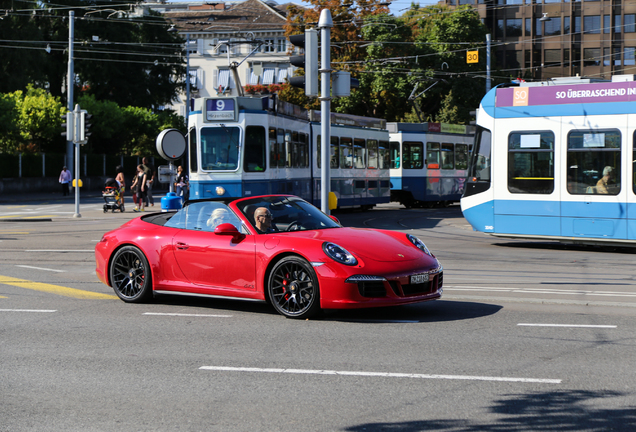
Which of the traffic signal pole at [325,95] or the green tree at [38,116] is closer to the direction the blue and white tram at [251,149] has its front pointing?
the traffic signal pole

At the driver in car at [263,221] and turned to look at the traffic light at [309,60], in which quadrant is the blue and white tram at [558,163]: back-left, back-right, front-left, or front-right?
front-right

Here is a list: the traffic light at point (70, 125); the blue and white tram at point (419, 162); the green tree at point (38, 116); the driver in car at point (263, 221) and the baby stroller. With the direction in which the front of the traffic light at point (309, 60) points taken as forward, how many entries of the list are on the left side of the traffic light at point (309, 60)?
1

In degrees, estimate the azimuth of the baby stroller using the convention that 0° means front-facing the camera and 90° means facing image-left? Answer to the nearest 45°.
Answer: approximately 45°

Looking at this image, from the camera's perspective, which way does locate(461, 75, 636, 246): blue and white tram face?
to the viewer's left

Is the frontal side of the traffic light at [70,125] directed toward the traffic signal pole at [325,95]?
no

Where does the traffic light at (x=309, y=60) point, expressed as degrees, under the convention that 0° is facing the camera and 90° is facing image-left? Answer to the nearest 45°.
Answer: approximately 90°

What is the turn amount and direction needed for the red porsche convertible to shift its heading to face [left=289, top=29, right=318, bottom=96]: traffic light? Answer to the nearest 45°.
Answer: approximately 135° to its left

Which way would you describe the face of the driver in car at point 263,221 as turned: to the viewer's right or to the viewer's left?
to the viewer's right

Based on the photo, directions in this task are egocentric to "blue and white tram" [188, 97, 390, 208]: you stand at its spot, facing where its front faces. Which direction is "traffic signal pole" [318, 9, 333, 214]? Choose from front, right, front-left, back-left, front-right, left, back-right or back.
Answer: front-left

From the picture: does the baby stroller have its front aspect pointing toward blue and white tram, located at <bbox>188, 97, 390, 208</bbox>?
no

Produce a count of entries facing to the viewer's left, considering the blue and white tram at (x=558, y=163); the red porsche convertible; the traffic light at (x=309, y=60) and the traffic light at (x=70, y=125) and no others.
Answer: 3
